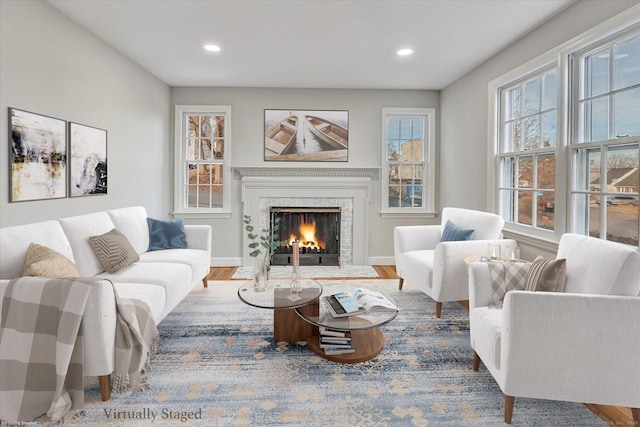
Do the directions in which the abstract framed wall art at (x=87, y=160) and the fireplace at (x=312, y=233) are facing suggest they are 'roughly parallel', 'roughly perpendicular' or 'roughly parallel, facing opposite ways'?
roughly perpendicular

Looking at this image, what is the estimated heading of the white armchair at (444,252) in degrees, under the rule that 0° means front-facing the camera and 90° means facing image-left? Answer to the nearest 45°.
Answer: approximately 45°

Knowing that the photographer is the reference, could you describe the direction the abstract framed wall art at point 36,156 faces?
facing the viewer and to the right of the viewer

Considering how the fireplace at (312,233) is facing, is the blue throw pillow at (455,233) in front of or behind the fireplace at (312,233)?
in front

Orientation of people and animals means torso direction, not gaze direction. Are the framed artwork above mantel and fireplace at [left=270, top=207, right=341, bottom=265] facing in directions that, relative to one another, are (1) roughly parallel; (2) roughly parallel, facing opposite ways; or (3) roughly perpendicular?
roughly parallel

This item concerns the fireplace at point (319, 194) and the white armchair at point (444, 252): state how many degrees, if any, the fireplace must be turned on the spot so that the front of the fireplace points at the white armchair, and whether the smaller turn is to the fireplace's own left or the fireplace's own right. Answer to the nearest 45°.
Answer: approximately 45° to the fireplace's own left

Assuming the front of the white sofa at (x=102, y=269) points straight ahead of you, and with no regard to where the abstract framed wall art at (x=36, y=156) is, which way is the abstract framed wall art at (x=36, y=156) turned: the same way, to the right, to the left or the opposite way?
the same way

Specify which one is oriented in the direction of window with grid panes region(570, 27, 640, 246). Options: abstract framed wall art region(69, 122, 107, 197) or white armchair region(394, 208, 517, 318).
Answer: the abstract framed wall art

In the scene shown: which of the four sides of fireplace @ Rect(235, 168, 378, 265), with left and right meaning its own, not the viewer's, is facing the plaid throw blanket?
front

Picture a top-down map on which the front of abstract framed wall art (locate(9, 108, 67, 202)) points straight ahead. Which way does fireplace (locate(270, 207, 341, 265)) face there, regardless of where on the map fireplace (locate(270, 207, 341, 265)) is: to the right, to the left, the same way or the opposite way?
to the right

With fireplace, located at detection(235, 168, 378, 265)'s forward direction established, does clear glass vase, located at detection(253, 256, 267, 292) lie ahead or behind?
ahead

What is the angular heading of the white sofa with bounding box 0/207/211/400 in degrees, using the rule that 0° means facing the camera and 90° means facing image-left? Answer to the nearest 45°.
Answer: approximately 315°

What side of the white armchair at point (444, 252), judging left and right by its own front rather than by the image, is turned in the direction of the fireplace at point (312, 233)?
right

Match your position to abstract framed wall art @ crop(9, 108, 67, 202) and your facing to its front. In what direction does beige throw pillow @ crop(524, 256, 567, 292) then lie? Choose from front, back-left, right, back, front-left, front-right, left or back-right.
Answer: front

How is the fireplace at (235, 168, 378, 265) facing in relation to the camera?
toward the camera

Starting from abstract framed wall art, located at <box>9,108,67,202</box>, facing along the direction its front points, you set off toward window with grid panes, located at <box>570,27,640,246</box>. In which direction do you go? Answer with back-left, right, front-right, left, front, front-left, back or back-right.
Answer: front

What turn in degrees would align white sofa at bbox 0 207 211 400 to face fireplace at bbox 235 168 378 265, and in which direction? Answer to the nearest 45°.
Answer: approximately 90° to its left

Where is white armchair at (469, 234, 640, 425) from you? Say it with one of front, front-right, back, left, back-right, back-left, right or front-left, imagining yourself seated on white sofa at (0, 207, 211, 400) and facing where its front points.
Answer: front
